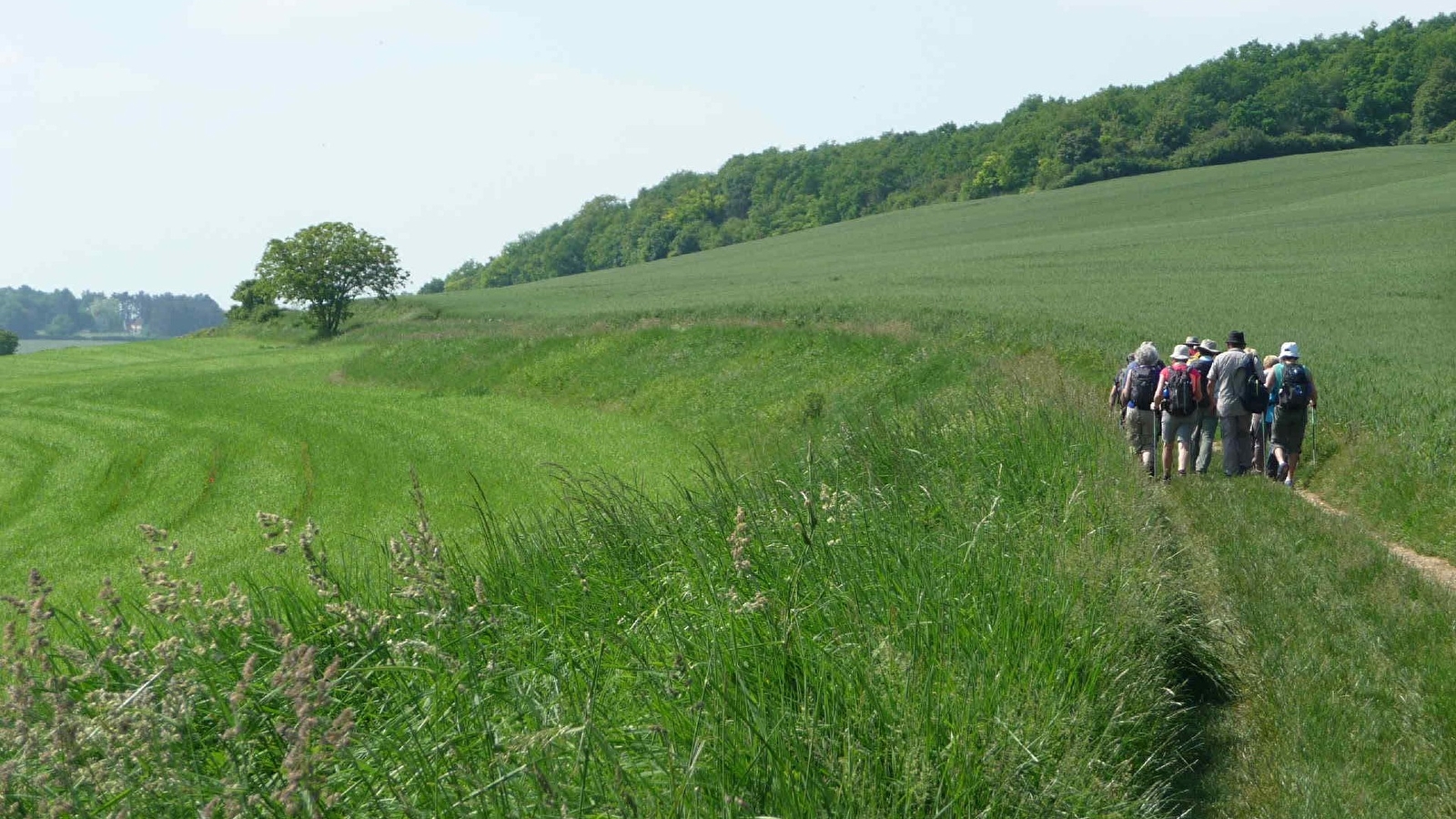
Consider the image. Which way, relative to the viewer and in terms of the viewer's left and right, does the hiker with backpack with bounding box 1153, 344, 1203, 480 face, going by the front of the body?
facing away from the viewer

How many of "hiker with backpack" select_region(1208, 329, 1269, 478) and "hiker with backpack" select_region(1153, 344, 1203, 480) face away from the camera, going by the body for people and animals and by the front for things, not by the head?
2

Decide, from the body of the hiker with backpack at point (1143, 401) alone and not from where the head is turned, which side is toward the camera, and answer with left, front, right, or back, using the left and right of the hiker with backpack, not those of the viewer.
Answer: back

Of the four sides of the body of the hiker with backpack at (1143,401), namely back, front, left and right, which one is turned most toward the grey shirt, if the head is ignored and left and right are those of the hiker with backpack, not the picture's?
right

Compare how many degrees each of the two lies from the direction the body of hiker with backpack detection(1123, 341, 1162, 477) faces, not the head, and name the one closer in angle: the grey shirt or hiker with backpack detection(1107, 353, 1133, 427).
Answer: the hiker with backpack

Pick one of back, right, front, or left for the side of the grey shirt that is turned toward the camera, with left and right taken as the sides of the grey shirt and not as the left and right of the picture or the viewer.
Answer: back

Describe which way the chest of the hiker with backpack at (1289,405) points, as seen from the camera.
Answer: away from the camera

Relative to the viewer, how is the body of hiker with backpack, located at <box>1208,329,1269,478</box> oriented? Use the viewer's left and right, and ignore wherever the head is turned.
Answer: facing away from the viewer
